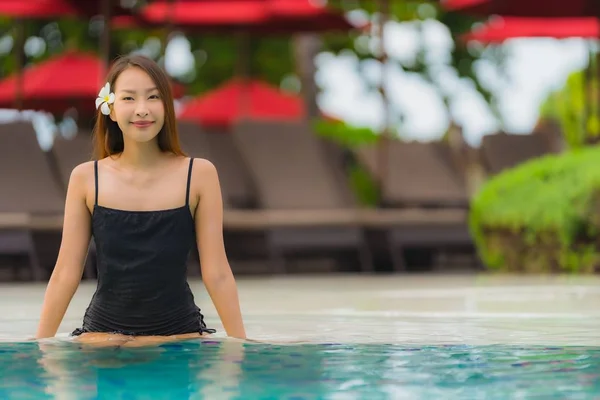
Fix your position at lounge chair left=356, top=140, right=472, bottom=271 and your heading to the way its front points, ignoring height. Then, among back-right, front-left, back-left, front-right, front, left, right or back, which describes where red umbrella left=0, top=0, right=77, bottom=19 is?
right

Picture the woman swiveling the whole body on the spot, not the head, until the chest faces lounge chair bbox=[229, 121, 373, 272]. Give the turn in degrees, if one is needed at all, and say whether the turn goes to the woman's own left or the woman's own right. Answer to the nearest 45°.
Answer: approximately 180°

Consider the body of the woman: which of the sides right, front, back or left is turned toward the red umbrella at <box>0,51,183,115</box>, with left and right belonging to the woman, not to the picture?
back

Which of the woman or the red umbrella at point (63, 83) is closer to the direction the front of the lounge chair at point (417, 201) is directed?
the woman

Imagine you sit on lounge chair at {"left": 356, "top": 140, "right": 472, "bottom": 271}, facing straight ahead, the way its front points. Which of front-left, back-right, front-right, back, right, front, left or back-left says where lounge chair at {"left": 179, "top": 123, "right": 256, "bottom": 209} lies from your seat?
right

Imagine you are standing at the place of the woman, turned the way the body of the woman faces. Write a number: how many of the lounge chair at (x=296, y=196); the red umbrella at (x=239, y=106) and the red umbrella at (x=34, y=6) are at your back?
3

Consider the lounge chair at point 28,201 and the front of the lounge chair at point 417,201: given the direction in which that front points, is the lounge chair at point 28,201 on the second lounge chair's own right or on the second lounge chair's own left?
on the second lounge chair's own right

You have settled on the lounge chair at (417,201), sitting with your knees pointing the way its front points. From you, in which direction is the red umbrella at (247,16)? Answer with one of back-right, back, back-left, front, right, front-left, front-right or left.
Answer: back-right

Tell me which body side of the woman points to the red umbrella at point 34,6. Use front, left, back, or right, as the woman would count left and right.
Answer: back

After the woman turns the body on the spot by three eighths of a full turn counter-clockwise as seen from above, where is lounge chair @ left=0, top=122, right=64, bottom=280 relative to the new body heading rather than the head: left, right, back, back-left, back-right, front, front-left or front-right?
front-left

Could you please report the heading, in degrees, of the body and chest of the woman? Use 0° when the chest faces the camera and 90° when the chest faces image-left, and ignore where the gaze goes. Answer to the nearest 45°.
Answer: approximately 0°

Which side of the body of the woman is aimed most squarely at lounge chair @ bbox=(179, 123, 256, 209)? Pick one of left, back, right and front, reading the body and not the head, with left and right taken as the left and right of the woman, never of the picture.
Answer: back
